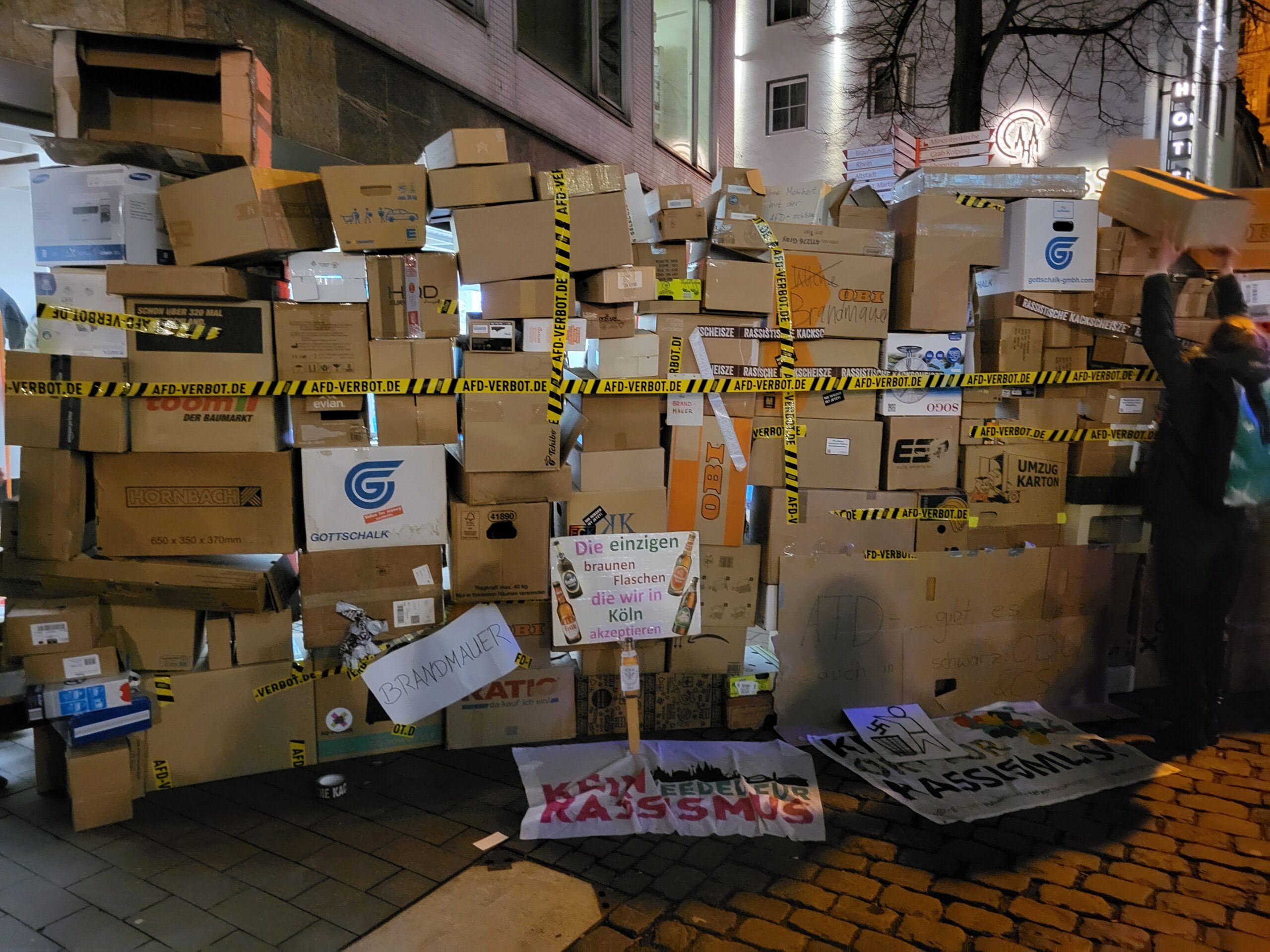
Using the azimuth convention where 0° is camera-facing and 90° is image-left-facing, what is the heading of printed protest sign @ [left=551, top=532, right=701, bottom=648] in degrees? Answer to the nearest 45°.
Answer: approximately 0°

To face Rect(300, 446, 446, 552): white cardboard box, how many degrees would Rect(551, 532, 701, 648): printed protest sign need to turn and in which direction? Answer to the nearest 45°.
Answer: approximately 90° to its right

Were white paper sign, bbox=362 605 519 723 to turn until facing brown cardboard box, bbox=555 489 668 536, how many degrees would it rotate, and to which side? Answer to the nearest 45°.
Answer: approximately 90° to its left

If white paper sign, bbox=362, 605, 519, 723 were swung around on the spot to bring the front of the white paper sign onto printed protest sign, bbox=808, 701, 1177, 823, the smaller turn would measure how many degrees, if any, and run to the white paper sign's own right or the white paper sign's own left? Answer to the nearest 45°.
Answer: approximately 90° to the white paper sign's own left

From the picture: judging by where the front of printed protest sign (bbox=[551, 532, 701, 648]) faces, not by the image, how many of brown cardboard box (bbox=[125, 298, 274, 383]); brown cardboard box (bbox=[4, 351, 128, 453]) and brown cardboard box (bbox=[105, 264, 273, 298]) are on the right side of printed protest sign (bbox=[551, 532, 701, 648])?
3

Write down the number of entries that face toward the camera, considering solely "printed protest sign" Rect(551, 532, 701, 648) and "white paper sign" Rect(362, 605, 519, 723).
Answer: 2

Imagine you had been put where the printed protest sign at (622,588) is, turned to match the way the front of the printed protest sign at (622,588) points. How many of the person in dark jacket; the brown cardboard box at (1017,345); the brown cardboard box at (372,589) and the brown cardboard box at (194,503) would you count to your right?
2

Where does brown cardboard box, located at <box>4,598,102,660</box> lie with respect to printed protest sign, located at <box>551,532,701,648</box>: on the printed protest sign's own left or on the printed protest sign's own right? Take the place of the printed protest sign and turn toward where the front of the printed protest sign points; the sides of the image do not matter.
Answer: on the printed protest sign's own right

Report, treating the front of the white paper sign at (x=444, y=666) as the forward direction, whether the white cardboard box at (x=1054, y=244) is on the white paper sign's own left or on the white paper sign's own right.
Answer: on the white paper sign's own left

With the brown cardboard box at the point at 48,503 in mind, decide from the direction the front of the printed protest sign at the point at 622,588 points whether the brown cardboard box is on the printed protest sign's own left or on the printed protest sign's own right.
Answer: on the printed protest sign's own right
